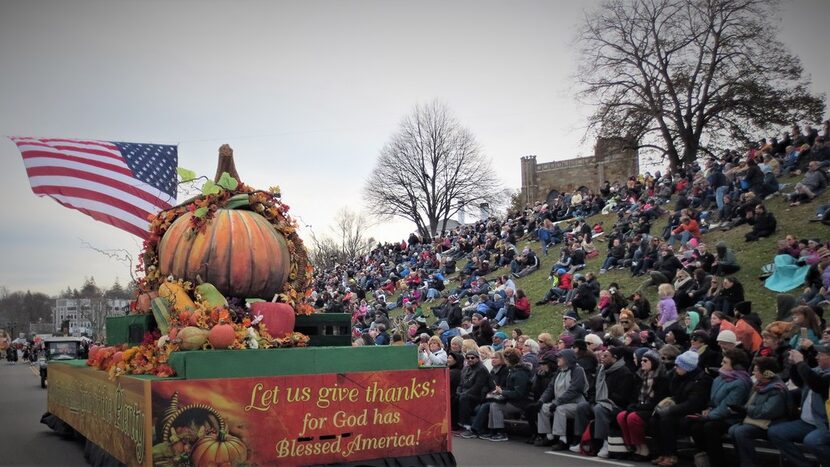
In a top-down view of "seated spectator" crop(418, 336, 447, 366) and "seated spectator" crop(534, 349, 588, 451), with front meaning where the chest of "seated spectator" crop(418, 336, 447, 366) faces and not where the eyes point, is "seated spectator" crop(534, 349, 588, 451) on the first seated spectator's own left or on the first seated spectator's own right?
on the first seated spectator's own left

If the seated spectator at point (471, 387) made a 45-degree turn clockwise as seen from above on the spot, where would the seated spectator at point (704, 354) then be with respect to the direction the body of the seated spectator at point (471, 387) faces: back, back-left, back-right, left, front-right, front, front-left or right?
back-left

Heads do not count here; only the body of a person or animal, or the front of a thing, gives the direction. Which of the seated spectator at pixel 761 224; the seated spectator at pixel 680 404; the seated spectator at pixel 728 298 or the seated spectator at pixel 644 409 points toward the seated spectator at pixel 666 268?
the seated spectator at pixel 761 224

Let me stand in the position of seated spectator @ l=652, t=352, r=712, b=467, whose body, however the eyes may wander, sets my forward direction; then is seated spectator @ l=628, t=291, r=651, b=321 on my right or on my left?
on my right

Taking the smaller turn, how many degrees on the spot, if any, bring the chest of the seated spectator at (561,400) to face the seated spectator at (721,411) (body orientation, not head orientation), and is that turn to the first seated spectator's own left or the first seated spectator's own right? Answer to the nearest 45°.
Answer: approximately 90° to the first seated spectator's own left

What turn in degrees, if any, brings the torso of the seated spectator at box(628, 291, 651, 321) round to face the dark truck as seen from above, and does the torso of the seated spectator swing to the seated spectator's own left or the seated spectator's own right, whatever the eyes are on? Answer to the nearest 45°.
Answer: approximately 45° to the seated spectator's own right

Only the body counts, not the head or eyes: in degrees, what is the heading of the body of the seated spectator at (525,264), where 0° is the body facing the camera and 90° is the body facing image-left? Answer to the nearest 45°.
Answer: approximately 45°

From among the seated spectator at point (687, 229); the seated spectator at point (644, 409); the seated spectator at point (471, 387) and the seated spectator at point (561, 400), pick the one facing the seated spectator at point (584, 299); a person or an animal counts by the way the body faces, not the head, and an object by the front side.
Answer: the seated spectator at point (687, 229)

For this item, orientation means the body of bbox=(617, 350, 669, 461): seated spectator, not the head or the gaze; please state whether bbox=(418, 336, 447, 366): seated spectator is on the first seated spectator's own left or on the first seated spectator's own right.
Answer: on the first seated spectator's own right
